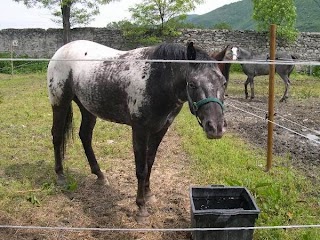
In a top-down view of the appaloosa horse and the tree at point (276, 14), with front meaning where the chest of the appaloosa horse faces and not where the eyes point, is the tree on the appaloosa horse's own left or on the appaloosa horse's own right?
on the appaloosa horse's own left

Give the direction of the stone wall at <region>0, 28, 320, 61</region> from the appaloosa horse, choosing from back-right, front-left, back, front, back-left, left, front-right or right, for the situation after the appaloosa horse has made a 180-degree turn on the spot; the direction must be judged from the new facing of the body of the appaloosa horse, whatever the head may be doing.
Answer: front-right

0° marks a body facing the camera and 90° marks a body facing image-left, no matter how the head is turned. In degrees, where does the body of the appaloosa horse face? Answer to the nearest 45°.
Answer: approximately 315°

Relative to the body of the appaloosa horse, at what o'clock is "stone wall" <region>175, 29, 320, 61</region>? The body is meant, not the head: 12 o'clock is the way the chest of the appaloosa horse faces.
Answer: The stone wall is roughly at 8 o'clock from the appaloosa horse.

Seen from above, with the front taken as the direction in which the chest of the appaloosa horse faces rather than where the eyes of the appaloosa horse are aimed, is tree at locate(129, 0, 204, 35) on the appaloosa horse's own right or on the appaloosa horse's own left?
on the appaloosa horse's own left

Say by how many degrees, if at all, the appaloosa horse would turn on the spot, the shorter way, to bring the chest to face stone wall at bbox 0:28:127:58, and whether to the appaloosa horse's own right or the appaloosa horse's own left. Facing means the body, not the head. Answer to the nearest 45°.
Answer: approximately 135° to the appaloosa horse's own left
